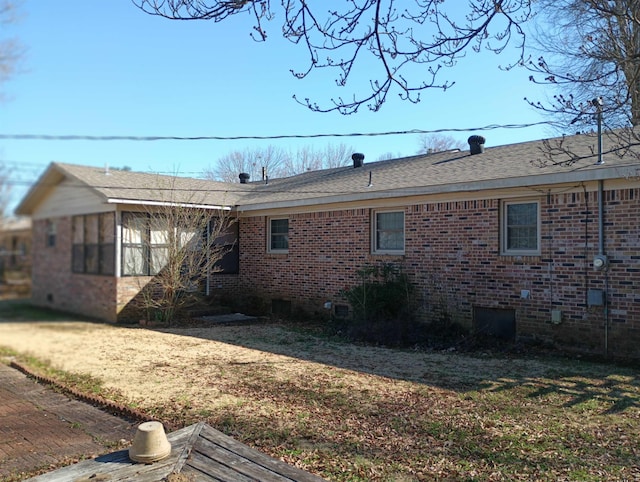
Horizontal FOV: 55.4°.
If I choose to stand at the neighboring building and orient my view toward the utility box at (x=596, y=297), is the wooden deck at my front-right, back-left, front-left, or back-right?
front-right

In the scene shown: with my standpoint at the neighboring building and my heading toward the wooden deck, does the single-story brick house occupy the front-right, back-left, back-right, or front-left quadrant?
front-left

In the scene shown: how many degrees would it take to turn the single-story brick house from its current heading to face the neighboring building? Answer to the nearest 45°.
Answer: approximately 90° to its left

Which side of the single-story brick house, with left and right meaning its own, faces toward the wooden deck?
back
